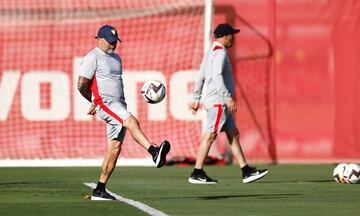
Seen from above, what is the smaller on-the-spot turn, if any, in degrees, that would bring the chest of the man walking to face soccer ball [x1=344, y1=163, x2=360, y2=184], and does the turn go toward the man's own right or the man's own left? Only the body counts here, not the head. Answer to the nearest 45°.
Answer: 0° — they already face it

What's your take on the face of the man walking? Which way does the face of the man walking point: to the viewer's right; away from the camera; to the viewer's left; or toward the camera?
to the viewer's right

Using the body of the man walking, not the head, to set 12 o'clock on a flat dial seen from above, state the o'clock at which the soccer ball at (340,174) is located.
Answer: The soccer ball is roughly at 12 o'clock from the man walking.
